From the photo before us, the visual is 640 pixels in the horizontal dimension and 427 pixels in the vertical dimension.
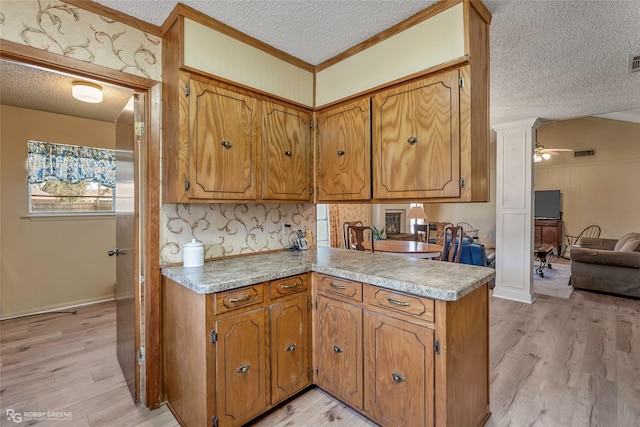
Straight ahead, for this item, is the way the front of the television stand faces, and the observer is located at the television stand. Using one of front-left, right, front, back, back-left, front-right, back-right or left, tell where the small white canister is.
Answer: front

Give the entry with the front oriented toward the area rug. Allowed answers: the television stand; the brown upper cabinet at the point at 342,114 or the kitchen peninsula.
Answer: the television stand

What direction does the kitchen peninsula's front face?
toward the camera

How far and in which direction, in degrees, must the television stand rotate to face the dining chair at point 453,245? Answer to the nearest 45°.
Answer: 0° — it already faces it

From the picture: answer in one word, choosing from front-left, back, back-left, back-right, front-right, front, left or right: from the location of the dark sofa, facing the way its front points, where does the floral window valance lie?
front-left

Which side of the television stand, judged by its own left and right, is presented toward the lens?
front

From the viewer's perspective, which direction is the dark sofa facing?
to the viewer's left

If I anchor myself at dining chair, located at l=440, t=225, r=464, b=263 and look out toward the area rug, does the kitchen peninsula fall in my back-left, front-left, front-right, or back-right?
back-right

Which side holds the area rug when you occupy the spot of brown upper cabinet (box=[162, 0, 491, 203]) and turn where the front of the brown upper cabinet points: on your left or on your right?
on your left

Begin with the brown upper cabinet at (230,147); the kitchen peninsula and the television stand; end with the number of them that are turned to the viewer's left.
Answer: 0

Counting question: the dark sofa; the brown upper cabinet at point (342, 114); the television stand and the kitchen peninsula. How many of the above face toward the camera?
3

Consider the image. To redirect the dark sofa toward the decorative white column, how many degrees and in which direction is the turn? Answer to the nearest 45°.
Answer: approximately 45° to its left

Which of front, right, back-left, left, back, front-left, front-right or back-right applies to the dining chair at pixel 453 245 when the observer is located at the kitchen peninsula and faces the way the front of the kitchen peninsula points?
back-left

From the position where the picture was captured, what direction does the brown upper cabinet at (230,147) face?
facing the viewer and to the right of the viewer

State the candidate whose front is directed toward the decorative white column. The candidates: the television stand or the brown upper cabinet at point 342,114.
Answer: the television stand

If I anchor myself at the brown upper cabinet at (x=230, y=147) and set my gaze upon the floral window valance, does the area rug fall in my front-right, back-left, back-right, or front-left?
back-right
